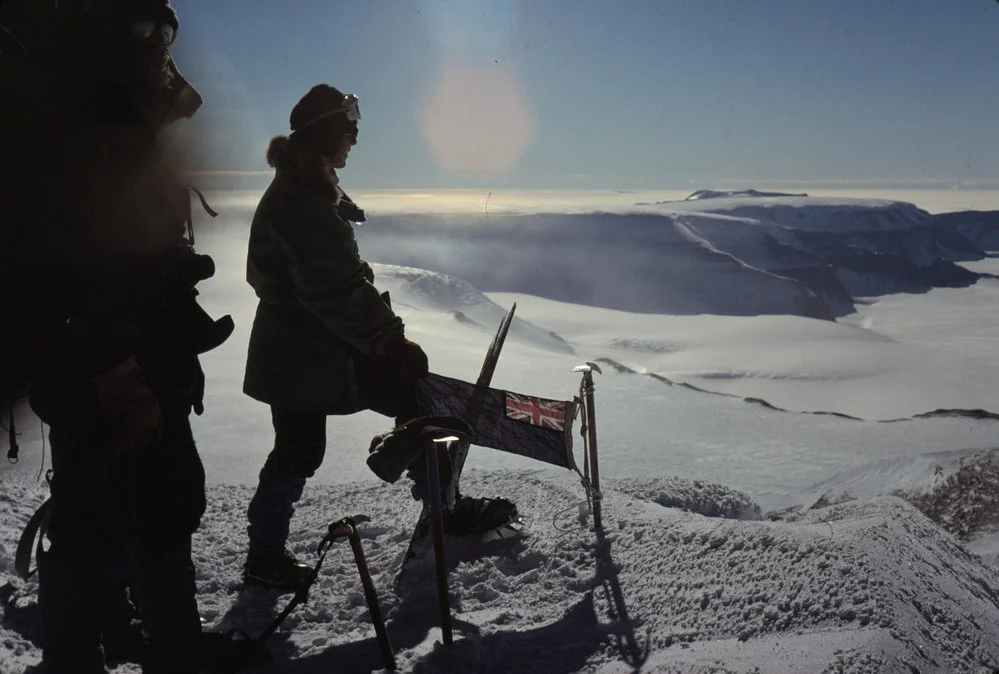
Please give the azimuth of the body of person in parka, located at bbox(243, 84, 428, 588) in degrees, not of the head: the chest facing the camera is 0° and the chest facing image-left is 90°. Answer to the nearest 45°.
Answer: approximately 270°

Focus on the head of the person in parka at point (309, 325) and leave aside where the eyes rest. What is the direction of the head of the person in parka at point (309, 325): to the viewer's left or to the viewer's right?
to the viewer's right

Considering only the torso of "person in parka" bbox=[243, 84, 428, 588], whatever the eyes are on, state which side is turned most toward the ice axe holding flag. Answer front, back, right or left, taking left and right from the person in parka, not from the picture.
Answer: front

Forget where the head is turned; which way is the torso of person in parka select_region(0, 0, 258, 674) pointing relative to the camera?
to the viewer's right

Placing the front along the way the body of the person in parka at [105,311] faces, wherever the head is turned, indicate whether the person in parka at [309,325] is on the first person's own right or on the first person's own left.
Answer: on the first person's own left

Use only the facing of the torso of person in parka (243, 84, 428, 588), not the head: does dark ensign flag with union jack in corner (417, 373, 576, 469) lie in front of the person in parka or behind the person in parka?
in front

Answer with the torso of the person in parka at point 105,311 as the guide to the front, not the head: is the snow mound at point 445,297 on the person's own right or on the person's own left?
on the person's own left

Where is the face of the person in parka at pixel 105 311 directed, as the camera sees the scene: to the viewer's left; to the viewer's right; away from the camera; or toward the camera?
to the viewer's right

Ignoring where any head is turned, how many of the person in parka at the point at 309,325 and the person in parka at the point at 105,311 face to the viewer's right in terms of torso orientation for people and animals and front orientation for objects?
2

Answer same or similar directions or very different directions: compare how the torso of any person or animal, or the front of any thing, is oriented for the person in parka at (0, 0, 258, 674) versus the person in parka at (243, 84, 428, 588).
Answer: same or similar directions

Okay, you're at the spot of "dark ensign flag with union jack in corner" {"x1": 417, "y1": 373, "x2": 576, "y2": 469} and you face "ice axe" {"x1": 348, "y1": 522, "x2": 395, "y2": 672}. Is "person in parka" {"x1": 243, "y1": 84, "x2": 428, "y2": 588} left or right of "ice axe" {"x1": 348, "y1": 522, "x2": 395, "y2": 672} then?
right

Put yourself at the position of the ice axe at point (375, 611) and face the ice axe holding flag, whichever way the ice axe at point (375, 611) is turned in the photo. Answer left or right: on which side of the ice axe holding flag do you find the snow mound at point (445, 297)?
left
